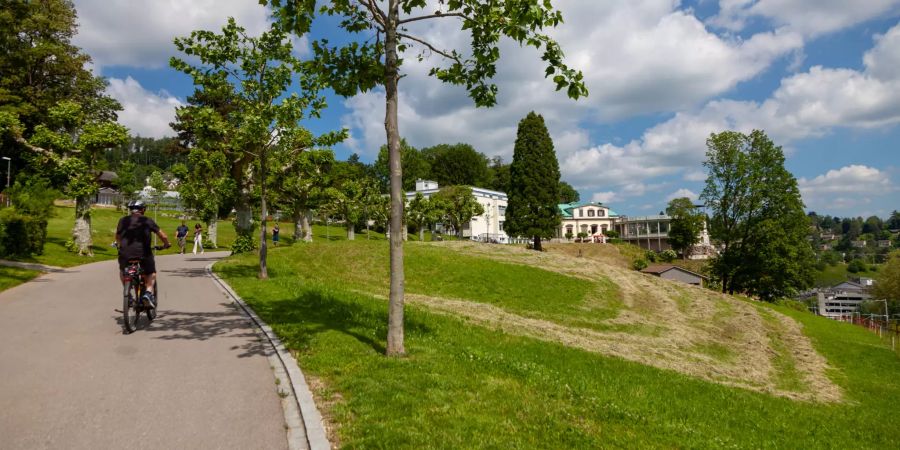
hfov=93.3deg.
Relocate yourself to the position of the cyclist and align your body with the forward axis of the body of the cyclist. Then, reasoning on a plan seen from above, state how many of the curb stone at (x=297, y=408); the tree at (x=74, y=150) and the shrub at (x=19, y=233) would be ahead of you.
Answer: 2

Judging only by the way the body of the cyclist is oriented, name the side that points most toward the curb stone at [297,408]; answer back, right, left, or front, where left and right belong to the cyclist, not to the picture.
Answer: back

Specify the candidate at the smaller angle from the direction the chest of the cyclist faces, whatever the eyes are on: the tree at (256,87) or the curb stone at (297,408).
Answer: the tree

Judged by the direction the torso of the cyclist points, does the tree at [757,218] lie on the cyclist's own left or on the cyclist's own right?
on the cyclist's own right

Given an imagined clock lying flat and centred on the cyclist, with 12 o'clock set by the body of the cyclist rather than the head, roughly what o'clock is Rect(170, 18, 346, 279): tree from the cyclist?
The tree is roughly at 1 o'clock from the cyclist.

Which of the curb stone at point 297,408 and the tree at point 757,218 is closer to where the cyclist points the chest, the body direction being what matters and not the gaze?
the tree

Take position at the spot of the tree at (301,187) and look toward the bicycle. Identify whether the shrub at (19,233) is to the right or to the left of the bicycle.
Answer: right

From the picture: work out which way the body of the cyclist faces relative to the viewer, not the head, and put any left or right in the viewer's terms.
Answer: facing away from the viewer

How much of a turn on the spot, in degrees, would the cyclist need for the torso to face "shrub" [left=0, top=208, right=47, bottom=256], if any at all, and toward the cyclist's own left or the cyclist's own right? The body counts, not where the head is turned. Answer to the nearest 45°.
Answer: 0° — they already face it
